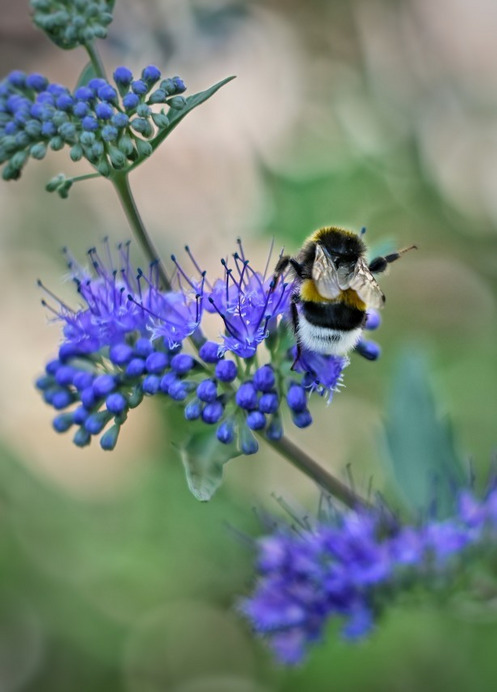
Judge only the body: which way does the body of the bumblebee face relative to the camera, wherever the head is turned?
away from the camera

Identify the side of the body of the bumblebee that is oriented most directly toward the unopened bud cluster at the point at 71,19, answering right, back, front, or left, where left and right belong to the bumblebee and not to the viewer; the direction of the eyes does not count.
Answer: left

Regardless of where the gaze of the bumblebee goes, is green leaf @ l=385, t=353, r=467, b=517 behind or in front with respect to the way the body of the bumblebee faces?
in front
